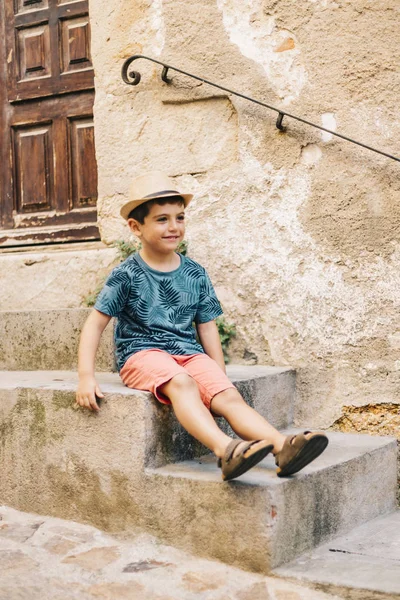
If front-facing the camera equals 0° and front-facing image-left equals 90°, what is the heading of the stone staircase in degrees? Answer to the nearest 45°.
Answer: approximately 315°

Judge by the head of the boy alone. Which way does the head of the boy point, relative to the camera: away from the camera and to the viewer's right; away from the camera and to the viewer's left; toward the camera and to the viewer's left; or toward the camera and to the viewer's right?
toward the camera and to the viewer's right

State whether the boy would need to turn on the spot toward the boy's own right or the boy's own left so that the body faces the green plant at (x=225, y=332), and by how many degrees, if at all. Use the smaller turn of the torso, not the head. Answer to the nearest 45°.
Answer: approximately 135° to the boy's own left
